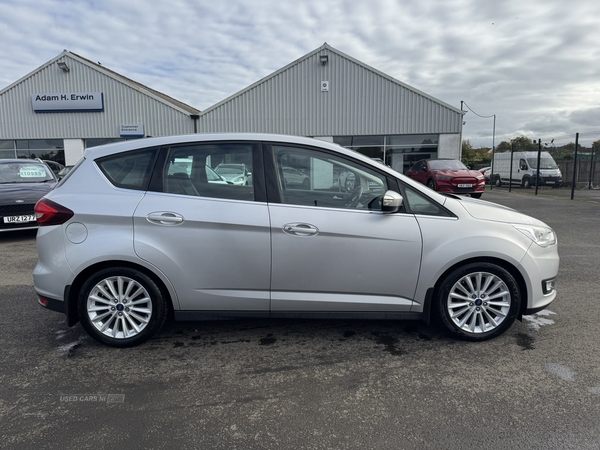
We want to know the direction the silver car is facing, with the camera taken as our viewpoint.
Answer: facing to the right of the viewer

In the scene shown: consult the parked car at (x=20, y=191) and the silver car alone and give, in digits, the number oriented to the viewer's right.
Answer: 1

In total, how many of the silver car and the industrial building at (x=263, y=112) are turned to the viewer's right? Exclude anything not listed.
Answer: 1

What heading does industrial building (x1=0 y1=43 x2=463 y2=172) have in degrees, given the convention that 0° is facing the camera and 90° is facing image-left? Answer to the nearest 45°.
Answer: approximately 0°

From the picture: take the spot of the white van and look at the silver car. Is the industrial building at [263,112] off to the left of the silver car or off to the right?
right

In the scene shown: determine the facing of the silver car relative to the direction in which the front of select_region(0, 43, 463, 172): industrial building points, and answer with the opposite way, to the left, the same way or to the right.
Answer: to the left

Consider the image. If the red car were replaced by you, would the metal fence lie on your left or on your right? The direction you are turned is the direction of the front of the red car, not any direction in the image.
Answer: on your left

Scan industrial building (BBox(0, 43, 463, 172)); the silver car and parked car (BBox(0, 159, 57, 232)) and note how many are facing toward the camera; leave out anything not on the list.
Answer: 2

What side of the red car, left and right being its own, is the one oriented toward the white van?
left
